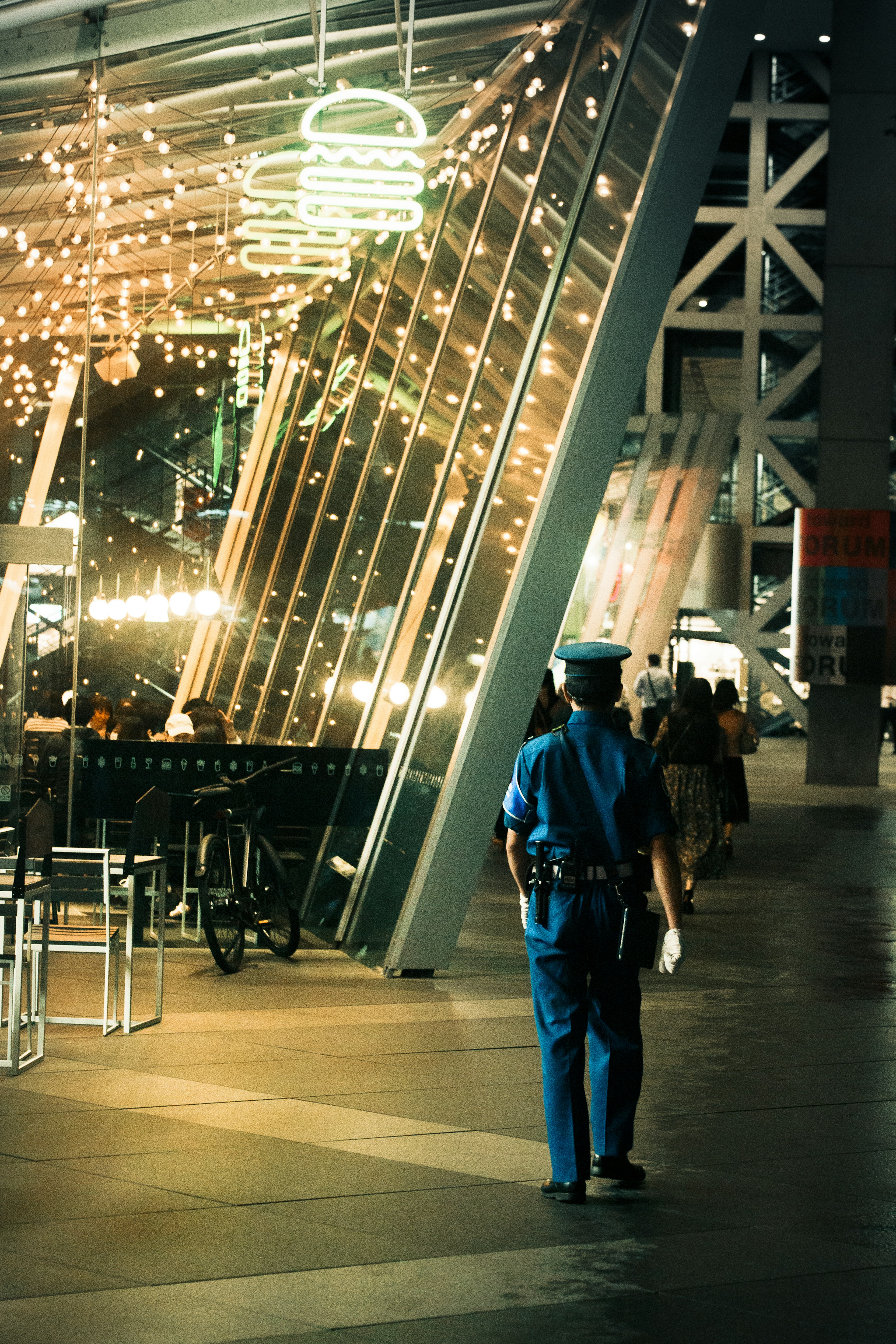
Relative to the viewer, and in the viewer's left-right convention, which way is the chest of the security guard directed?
facing away from the viewer

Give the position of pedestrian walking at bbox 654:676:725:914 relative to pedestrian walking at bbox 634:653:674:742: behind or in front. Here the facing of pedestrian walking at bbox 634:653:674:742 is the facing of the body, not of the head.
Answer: behind

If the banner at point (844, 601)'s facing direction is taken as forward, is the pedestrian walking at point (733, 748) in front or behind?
in front

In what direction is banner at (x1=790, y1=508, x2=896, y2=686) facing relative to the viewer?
toward the camera

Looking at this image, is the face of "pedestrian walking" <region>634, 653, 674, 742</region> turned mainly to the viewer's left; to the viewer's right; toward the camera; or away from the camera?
away from the camera

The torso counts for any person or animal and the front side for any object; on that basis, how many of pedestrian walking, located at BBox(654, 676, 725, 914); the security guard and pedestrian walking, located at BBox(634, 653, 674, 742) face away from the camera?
3

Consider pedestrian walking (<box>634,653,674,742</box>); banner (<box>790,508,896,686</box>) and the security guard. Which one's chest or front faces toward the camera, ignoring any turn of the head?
the banner

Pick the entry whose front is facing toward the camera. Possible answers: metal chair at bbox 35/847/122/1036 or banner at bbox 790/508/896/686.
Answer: the banner

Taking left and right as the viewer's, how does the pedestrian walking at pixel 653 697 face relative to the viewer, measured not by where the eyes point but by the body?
facing away from the viewer

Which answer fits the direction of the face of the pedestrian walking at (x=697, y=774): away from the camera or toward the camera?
away from the camera

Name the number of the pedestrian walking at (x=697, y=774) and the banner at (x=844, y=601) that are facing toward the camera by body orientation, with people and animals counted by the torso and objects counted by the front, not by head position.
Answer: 1

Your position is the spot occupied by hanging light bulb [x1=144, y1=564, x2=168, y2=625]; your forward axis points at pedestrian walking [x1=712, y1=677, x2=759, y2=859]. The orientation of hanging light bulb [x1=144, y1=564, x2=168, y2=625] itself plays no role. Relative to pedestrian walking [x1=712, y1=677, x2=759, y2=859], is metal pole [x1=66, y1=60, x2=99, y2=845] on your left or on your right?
right

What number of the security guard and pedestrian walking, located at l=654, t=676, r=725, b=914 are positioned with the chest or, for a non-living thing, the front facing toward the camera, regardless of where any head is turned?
0

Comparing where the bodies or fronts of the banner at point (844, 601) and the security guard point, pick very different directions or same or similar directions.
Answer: very different directions

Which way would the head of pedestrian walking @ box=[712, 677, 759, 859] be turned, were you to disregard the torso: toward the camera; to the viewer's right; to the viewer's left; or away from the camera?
away from the camera

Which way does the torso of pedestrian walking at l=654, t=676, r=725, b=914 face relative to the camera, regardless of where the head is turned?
away from the camera

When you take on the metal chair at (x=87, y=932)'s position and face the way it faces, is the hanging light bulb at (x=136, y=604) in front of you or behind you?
in front

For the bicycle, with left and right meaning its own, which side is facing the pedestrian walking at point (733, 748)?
front
